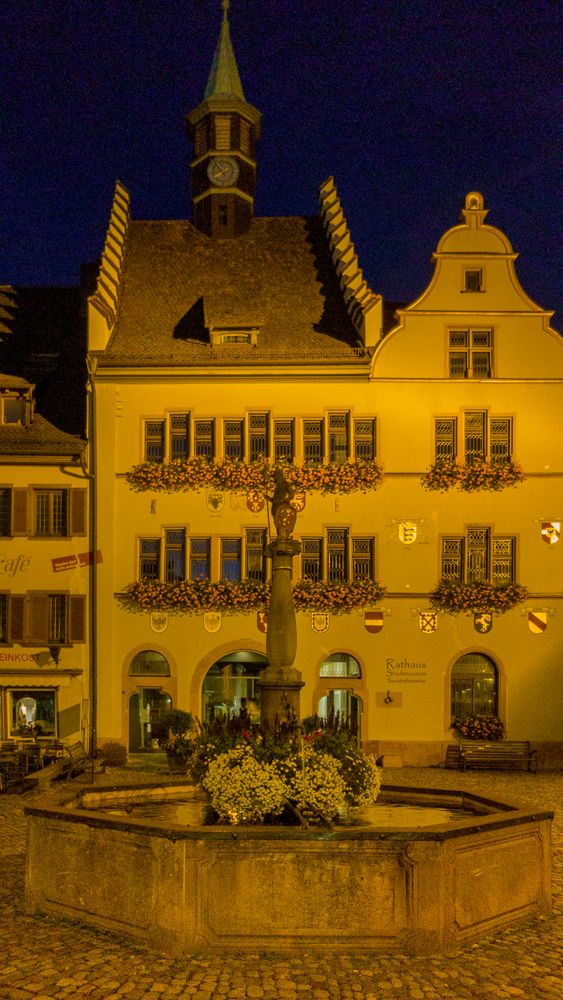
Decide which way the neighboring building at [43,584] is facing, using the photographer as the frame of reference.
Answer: facing the viewer

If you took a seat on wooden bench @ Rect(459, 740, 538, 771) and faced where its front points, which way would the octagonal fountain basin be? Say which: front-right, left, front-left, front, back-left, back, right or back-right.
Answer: front

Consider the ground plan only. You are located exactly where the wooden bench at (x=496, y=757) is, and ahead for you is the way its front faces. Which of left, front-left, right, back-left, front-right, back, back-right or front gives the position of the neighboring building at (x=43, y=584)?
right

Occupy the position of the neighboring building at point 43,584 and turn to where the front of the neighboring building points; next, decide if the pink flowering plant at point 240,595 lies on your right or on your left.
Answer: on your left

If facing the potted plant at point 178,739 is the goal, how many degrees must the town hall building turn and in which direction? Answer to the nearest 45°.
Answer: approximately 45° to its right

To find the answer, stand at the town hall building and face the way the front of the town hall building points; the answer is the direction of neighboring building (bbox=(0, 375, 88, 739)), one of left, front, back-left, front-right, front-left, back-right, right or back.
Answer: right

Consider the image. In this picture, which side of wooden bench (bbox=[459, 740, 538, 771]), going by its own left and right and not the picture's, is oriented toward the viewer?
front

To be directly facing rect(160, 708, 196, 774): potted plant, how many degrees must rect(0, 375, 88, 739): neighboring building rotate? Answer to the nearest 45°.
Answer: approximately 45° to its left

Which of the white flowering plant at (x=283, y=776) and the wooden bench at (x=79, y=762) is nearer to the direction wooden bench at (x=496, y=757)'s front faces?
the white flowering plant

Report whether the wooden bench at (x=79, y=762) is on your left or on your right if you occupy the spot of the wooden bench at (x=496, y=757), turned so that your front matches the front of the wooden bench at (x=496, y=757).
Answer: on your right

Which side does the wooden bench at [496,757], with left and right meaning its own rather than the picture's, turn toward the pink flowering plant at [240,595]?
right
